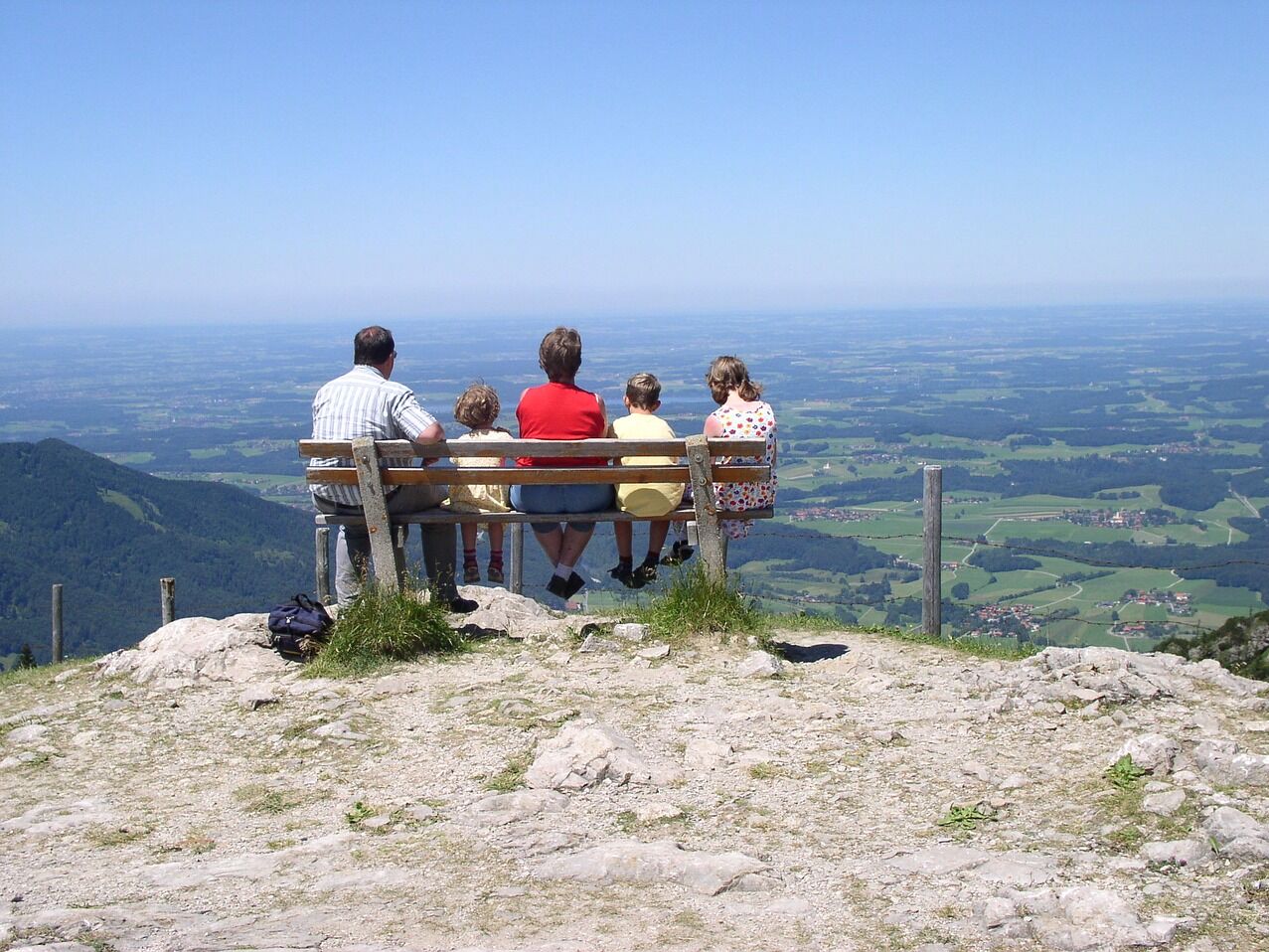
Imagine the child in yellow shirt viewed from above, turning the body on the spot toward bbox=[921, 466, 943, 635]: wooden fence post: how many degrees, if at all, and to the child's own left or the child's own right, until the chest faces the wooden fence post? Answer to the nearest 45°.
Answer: approximately 45° to the child's own right

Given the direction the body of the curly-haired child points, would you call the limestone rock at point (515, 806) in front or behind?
behind

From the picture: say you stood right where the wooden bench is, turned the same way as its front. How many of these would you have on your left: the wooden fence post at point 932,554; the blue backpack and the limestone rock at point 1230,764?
1

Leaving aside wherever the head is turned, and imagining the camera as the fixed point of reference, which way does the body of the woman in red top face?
away from the camera

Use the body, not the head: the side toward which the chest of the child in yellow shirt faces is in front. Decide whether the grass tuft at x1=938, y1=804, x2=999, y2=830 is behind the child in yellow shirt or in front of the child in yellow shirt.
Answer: behind

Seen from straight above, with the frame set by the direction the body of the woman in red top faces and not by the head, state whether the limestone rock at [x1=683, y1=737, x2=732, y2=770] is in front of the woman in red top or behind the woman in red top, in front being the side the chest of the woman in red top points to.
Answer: behind

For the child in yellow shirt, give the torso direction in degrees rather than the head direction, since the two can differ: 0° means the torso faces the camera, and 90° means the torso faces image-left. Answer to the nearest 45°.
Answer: approximately 180°

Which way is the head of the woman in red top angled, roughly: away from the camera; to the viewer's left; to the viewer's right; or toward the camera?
away from the camera

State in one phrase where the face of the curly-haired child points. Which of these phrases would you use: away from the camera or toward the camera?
away from the camera

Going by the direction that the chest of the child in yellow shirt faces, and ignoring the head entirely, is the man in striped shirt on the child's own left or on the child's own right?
on the child's own left

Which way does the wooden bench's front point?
away from the camera

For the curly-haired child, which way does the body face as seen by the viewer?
away from the camera

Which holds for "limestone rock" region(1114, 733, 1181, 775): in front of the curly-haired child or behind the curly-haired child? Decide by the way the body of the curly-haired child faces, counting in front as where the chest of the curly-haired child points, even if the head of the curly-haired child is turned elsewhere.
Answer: behind
